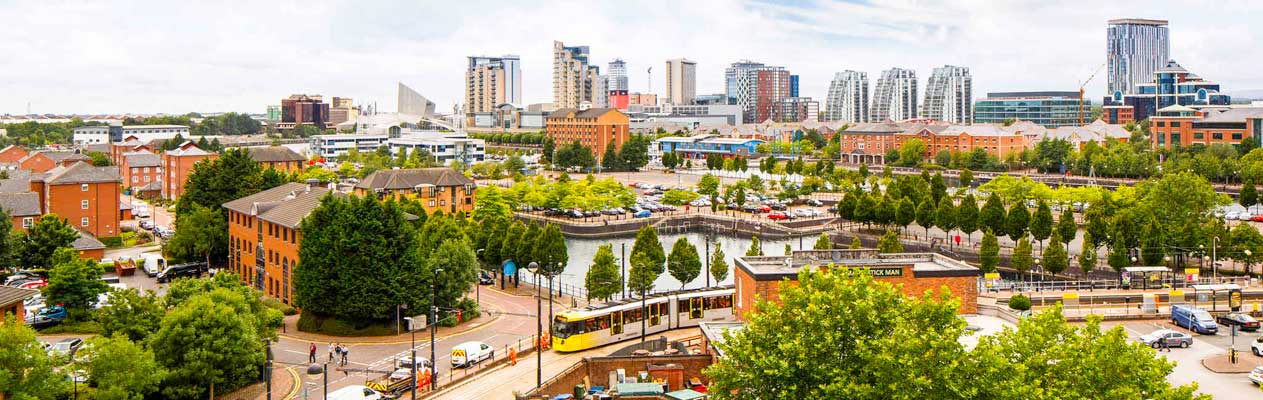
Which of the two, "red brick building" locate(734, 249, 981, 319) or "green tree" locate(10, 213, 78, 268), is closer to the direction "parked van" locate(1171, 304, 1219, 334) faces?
the red brick building

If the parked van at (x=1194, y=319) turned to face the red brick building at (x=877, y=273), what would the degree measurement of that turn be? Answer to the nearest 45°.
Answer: approximately 90° to its right

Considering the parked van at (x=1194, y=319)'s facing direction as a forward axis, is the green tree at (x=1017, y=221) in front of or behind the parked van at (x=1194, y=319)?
behind

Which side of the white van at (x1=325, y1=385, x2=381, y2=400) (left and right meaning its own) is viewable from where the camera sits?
right

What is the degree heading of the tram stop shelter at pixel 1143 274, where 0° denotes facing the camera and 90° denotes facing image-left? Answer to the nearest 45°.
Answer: approximately 0°

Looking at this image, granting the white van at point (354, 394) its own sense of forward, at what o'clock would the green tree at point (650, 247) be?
The green tree is roughly at 10 o'clock from the white van.

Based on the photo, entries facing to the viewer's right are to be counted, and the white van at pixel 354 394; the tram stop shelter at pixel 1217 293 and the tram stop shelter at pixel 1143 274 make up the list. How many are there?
1
